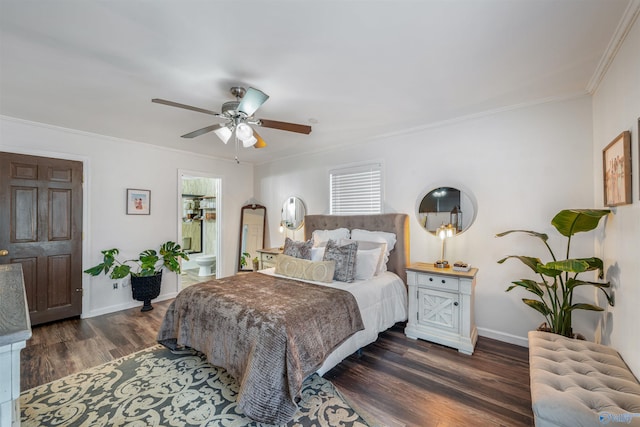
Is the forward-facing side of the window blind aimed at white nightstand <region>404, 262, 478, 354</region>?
no

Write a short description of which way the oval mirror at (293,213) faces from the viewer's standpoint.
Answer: facing the viewer and to the left of the viewer

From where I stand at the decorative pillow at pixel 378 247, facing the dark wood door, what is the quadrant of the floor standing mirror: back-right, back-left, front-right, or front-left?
front-right

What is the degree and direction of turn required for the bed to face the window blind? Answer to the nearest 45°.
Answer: approximately 180°

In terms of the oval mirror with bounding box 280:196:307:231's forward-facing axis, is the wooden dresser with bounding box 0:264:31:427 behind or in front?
in front

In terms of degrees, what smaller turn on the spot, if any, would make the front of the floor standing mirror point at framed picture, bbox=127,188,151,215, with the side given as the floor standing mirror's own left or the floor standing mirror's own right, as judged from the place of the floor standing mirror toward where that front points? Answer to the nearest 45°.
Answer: approximately 45° to the floor standing mirror's own right

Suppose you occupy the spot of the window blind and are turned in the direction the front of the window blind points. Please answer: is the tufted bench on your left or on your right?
on your left

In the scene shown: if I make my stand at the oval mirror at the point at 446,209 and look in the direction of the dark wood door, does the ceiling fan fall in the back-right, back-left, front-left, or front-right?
front-left

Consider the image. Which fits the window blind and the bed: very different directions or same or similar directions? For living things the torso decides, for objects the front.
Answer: same or similar directions

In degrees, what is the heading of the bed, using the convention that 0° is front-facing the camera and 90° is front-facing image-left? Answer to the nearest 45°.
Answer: approximately 45°

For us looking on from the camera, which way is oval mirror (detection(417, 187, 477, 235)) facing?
facing the viewer

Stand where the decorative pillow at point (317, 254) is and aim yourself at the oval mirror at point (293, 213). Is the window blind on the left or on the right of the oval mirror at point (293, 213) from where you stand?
right

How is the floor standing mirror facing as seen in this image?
toward the camera

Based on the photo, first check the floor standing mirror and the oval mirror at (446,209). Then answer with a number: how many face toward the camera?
2

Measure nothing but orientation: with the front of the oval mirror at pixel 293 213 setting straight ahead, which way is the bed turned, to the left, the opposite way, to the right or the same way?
the same way

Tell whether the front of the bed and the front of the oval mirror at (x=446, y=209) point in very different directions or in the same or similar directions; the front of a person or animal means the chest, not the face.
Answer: same or similar directions

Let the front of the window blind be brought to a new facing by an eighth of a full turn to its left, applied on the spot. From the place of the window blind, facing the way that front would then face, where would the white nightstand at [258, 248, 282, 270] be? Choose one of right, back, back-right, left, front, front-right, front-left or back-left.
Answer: right

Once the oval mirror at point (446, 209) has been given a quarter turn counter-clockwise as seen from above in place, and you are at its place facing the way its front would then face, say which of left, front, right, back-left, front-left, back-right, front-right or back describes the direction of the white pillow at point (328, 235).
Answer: back

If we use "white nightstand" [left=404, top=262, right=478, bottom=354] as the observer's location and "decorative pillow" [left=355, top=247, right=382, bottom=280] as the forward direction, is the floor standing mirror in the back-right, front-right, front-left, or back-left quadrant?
front-right

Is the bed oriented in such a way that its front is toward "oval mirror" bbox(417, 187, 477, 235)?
no
